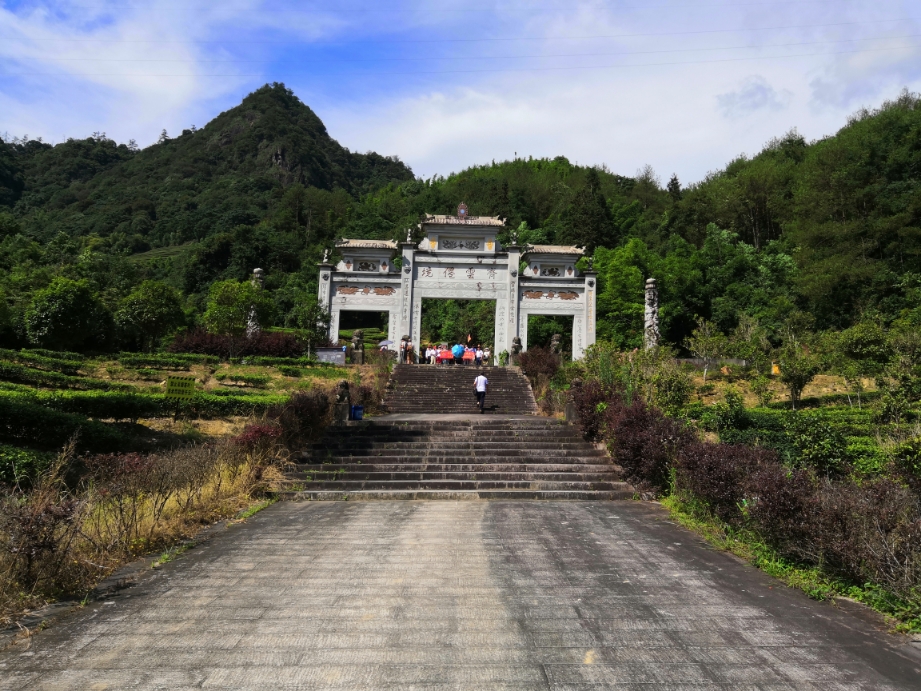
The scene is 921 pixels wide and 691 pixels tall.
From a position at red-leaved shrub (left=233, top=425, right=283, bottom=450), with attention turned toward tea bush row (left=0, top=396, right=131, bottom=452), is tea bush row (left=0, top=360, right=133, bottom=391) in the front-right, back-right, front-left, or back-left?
front-right

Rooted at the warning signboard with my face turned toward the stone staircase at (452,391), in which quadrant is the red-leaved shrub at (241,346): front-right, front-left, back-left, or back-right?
front-left

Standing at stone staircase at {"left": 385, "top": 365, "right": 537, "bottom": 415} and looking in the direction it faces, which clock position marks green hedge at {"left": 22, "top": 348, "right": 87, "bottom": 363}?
The green hedge is roughly at 3 o'clock from the stone staircase.

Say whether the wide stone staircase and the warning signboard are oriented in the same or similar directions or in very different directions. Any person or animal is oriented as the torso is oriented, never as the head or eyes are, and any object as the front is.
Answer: same or similar directions

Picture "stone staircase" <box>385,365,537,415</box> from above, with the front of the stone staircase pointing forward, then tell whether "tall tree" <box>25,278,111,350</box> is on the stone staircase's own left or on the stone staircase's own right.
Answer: on the stone staircase's own right

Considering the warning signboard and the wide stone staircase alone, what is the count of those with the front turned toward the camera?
2

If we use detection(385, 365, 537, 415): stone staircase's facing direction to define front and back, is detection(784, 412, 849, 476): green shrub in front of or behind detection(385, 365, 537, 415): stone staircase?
in front

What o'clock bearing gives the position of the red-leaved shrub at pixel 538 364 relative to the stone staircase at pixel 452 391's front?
The red-leaved shrub is roughly at 8 o'clock from the stone staircase.

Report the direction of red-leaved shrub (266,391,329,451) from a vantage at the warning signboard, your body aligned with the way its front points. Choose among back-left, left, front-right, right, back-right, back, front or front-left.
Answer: front-left

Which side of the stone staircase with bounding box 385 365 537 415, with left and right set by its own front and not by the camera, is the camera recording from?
front

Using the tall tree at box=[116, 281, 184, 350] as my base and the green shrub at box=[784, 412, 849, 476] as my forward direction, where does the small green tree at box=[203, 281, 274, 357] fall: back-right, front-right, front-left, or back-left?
front-left

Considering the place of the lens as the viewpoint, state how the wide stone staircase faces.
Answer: facing the viewer
